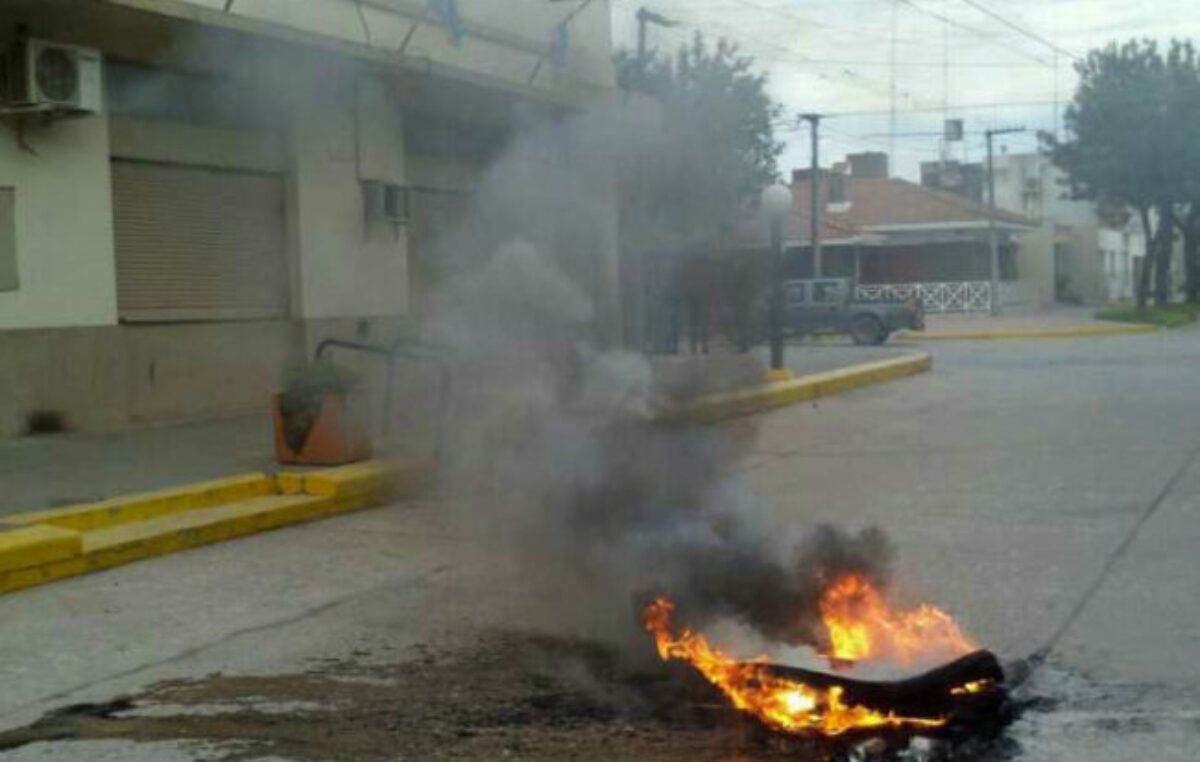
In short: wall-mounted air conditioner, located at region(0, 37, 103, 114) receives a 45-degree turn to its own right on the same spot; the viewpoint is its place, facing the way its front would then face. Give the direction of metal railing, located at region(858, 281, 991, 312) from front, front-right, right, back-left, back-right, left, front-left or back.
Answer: back-left

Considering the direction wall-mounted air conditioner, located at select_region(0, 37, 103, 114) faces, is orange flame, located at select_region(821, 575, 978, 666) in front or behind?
in front

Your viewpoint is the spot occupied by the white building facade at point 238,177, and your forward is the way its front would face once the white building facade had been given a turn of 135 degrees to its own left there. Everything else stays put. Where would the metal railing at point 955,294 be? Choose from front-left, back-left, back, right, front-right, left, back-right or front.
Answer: front-right

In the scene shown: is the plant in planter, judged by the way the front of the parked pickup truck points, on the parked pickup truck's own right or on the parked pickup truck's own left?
on the parked pickup truck's own left

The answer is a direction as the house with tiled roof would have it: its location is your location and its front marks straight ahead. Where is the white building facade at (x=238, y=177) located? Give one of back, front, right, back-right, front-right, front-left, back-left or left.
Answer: front

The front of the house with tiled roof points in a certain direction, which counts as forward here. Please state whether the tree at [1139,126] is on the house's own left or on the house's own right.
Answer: on the house's own left

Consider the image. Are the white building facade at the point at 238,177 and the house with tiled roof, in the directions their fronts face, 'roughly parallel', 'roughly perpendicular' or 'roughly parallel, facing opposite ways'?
roughly perpendicular

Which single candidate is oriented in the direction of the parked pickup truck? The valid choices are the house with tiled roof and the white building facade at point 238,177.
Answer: the house with tiled roof

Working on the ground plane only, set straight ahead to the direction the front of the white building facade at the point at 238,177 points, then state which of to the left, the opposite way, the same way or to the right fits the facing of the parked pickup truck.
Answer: the opposite way

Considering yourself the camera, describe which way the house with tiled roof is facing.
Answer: facing the viewer

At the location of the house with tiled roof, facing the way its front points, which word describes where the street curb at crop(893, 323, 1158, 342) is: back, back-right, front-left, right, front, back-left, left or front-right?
front

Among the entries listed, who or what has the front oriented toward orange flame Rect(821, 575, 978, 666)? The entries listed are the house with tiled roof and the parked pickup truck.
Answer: the house with tiled roof

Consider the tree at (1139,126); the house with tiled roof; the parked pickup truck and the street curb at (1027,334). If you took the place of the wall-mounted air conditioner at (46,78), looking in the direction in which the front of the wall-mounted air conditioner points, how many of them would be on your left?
4

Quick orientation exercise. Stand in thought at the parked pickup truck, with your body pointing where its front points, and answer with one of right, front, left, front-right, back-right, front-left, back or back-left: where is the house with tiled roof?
right

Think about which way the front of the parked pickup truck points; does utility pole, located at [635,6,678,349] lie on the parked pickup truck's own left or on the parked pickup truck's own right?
on the parked pickup truck's own left
